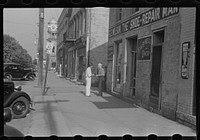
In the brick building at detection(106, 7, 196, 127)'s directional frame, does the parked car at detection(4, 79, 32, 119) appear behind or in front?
in front

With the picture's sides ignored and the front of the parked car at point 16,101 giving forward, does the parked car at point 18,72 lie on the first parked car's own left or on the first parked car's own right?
on the first parked car's own left

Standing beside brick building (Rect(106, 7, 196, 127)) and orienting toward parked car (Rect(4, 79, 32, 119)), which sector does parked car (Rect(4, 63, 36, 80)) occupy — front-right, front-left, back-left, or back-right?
front-right

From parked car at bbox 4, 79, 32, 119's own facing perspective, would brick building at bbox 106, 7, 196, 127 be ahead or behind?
ahead

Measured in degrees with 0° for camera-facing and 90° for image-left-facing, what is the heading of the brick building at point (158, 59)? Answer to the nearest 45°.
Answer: approximately 45°

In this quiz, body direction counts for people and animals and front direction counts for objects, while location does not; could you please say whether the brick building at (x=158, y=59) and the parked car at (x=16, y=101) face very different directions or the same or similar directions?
very different directions
